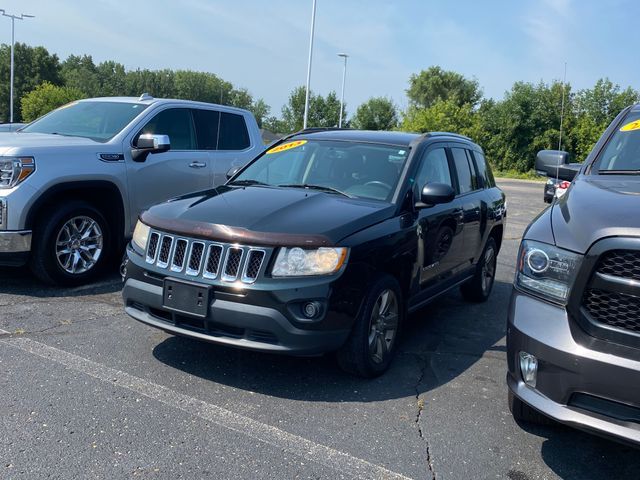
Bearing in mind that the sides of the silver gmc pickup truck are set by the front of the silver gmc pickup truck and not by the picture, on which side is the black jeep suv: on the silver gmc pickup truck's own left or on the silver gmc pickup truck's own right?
on the silver gmc pickup truck's own left

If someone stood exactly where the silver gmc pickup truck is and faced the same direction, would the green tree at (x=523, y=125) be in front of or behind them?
behind

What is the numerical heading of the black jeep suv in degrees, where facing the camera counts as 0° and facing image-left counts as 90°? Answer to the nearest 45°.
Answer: approximately 45°

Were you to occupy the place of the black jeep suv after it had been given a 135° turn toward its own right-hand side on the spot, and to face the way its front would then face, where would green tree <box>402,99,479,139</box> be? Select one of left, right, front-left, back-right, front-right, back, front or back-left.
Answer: front

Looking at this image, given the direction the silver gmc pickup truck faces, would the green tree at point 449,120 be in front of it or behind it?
behind

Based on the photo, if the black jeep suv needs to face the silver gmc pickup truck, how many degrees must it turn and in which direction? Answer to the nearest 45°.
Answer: approximately 90° to its right

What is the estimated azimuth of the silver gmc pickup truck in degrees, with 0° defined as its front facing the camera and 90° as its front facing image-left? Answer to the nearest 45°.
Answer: approximately 45°
